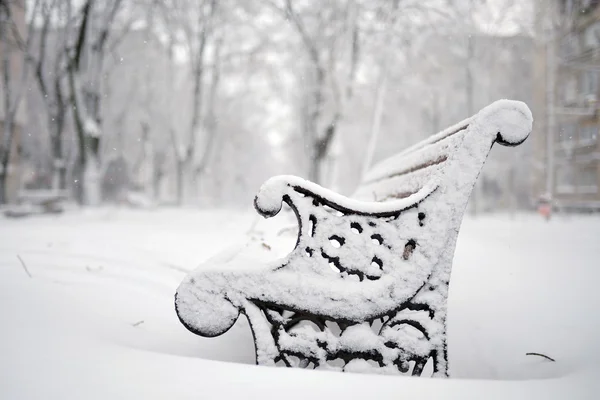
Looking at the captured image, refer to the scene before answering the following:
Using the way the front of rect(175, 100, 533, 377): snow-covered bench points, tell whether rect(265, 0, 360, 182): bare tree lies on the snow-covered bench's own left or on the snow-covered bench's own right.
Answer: on the snow-covered bench's own right

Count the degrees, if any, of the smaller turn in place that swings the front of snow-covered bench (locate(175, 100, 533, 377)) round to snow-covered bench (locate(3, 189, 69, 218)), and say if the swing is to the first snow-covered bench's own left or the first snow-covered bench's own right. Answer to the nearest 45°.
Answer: approximately 45° to the first snow-covered bench's own right

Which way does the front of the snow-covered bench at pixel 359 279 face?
to the viewer's left

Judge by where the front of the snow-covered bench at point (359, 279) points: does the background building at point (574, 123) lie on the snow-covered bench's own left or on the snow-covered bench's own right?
on the snow-covered bench's own right

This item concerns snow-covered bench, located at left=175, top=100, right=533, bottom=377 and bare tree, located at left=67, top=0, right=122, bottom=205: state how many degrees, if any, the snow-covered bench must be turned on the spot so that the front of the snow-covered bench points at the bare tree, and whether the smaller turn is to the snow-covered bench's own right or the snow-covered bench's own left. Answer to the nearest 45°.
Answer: approximately 45° to the snow-covered bench's own right
